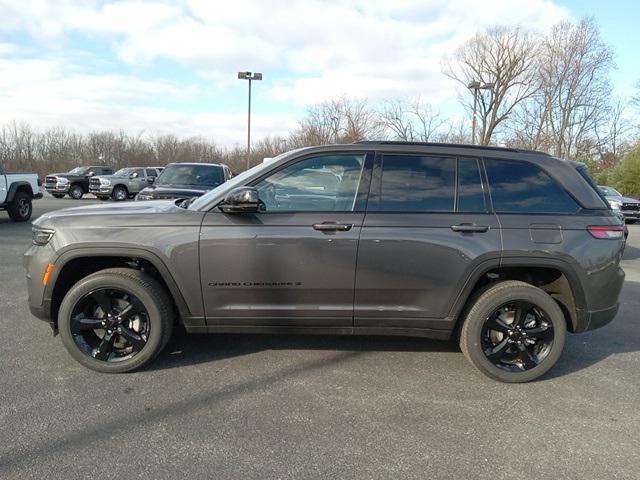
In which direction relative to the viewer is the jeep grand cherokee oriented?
to the viewer's left

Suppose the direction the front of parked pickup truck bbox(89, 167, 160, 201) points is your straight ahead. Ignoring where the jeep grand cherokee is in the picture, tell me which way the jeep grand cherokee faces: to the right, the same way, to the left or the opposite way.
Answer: to the right

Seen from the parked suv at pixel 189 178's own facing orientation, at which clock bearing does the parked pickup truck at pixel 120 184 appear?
the parked pickup truck at pixel 120 184 is roughly at 4 o'clock from the parked suv at pixel 189 178.

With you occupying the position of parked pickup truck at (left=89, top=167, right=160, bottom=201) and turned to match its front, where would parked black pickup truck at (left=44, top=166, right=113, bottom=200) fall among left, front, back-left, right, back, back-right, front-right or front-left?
right

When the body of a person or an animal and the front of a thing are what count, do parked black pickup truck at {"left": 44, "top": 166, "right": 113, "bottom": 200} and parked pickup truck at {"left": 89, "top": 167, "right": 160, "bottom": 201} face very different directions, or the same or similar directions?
same or similar directions

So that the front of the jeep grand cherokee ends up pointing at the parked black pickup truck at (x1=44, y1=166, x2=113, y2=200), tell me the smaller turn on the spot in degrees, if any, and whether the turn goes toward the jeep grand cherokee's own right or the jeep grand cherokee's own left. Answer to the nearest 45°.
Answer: approximately 45° to the jeep grand cherokee's own right

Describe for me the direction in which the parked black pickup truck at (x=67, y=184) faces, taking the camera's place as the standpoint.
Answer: facing the viewer and to the left of the viewer

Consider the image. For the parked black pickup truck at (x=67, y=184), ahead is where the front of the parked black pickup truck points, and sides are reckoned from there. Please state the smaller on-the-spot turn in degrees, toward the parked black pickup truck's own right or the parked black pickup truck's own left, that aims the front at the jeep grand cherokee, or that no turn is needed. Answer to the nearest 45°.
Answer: approximately 45° to the parked black pickup truck's own left

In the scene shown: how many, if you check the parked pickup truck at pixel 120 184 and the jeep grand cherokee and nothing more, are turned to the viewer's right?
0

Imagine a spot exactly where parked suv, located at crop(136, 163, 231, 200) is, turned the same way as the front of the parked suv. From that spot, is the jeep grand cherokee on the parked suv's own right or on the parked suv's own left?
on the parked suv's own left

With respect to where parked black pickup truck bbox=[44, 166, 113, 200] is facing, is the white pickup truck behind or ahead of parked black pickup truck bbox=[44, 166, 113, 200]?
ahead

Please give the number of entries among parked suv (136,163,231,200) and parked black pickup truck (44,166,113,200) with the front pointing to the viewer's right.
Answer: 0

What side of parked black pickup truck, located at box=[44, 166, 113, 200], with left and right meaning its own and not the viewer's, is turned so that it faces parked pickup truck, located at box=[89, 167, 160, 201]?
left

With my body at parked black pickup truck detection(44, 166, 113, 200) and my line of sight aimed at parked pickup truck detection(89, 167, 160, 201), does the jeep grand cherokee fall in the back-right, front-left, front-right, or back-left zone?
front-right
